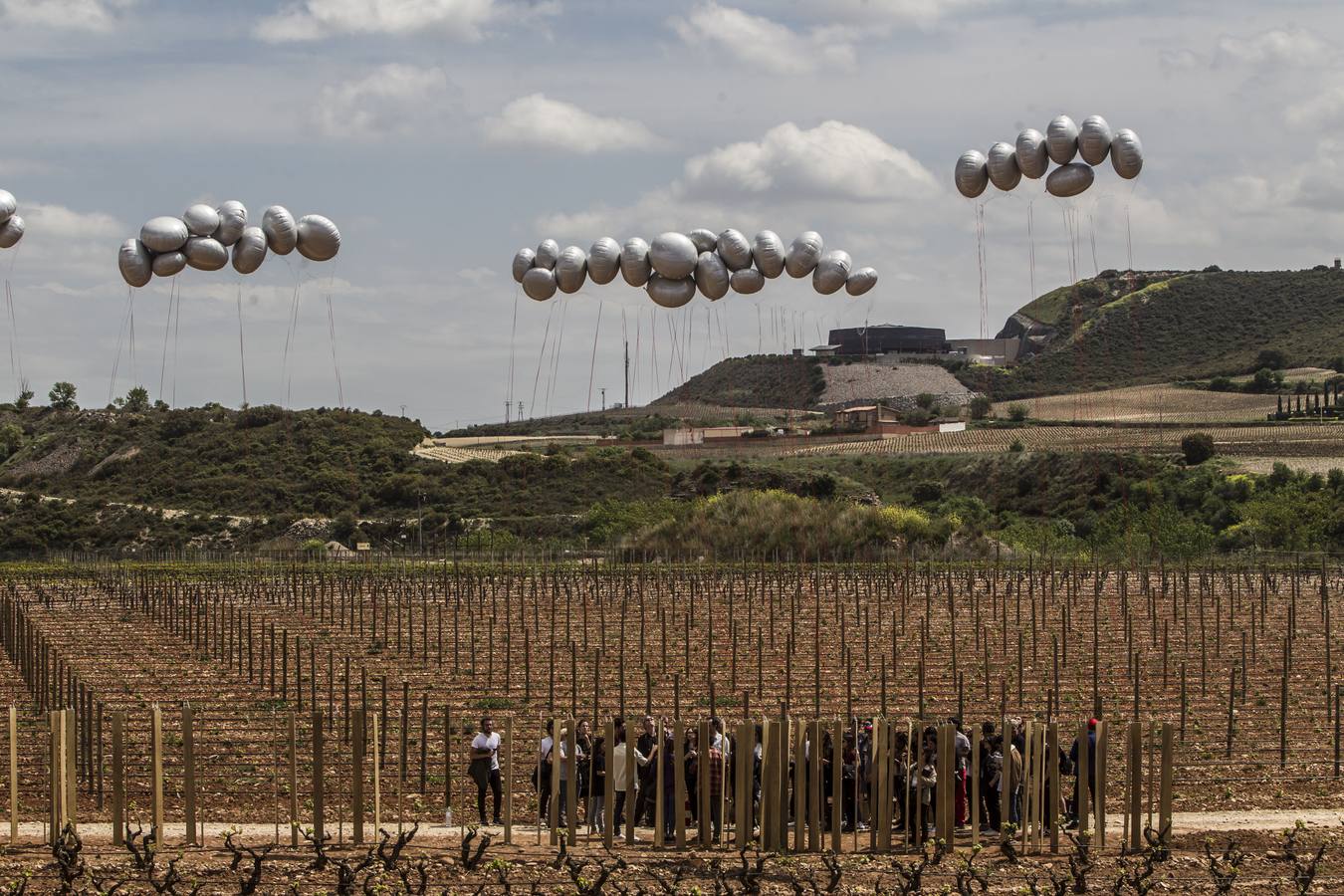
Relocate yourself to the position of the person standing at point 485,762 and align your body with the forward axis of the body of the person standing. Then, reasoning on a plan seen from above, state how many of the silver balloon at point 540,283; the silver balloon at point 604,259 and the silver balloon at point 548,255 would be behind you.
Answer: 3

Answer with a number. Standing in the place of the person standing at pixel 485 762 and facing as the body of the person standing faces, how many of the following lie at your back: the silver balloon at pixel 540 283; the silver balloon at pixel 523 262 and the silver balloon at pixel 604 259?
3

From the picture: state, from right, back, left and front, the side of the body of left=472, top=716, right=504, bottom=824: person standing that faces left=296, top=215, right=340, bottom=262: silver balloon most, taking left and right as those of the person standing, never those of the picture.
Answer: back

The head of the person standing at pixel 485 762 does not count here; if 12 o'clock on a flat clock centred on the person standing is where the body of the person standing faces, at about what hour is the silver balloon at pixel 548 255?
The silver balloon is roughly at 6 o'clock from the person standing.

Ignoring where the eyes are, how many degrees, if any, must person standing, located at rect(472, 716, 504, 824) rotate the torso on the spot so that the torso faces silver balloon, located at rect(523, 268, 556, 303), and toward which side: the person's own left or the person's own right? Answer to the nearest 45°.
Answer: approximately 180°

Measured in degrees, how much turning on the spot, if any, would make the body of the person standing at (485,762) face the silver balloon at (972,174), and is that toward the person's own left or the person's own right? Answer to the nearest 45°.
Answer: approximately 135° to the person's own left

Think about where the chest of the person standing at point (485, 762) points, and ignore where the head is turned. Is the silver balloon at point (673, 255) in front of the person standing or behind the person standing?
behind

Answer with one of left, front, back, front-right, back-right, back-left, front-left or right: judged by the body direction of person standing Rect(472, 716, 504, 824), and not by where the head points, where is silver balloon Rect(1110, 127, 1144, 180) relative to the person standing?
back-left

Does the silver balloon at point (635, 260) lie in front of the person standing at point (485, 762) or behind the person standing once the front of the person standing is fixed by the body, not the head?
behind

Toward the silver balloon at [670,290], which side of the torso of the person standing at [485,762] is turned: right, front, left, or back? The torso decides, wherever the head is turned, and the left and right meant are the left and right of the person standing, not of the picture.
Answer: back

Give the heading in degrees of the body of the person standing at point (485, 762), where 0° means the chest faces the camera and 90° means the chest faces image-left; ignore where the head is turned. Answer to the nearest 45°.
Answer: approximately 0°

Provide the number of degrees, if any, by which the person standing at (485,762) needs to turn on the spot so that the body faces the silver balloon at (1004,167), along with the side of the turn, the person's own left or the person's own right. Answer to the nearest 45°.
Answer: approximately 135° to the person's own left

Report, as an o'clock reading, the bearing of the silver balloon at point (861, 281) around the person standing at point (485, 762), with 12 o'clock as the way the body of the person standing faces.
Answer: The silver balloon is roughly at 7 o'clock from the person standing.
